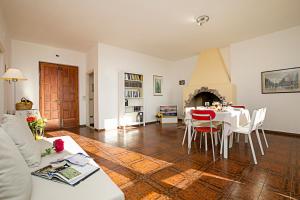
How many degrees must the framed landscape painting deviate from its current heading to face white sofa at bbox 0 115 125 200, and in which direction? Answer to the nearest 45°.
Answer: approximately 45° to its left

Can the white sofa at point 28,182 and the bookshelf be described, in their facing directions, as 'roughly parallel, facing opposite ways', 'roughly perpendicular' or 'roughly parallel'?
roughly perpendicular

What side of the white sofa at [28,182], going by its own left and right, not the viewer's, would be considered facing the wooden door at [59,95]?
left

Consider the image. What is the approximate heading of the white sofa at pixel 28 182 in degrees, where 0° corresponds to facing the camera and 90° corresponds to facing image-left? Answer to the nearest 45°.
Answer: approximately 270°

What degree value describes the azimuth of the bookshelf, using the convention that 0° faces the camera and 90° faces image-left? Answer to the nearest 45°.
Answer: approximately 315°

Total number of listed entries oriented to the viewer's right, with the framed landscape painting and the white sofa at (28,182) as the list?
1

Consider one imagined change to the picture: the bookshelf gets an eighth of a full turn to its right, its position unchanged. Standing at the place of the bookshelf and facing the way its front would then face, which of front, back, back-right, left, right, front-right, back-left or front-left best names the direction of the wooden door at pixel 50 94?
right

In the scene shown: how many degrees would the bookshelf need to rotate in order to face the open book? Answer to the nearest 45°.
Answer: approximately 45° to its right

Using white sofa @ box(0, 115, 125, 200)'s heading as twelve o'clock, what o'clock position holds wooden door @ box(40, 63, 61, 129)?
The wooden door is roughly at 9 o'clock from the white sofa.
